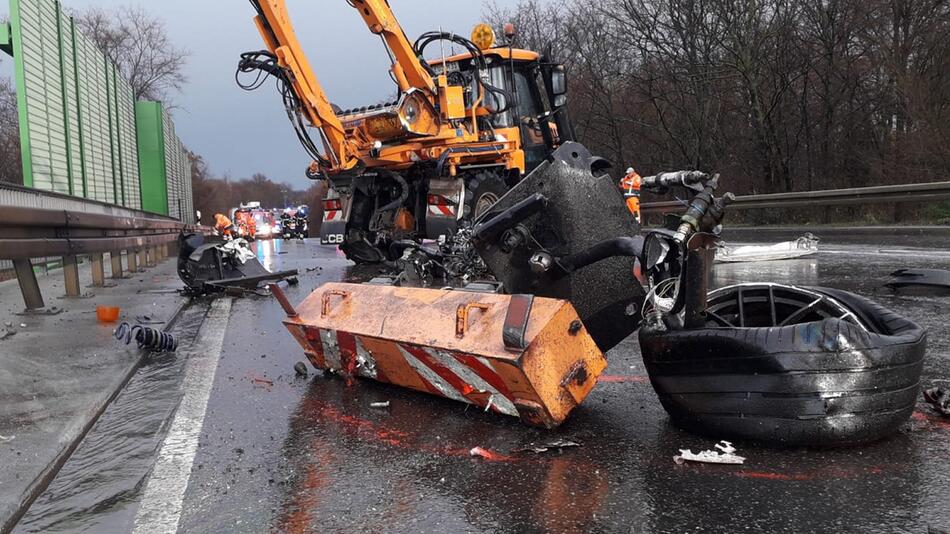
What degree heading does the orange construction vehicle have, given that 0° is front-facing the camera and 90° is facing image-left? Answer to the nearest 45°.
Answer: approximately 225°

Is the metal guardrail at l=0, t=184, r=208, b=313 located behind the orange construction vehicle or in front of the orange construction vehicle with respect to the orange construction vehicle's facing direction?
behind

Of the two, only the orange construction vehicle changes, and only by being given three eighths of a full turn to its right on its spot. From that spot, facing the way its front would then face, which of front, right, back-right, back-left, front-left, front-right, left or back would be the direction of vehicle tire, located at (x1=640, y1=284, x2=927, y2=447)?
front

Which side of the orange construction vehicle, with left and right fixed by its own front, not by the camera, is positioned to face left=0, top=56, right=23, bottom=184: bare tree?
left

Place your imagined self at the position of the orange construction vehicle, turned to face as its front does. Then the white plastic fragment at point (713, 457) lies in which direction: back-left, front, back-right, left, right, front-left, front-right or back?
back-right
